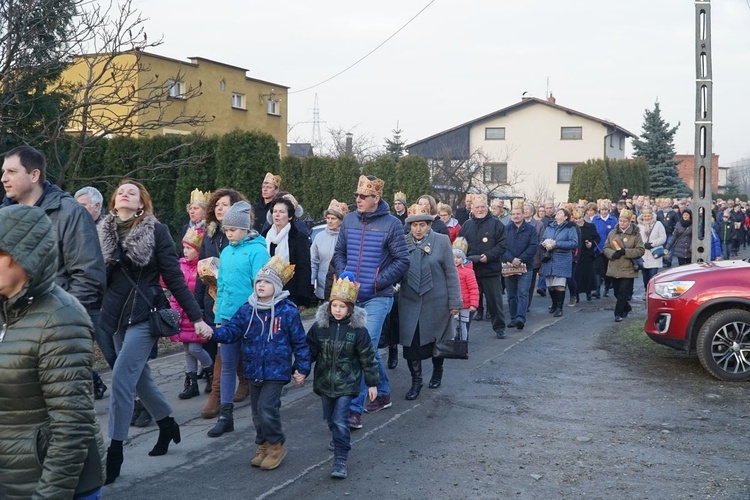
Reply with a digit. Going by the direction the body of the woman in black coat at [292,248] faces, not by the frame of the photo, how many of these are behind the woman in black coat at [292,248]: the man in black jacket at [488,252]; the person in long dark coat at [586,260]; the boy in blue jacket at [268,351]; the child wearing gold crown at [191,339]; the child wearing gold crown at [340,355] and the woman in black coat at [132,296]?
2

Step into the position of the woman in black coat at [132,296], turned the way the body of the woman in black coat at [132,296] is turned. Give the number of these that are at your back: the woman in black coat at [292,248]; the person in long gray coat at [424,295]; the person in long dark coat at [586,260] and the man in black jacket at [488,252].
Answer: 4

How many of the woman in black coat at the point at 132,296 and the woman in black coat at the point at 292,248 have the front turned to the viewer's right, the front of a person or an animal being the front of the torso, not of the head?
0

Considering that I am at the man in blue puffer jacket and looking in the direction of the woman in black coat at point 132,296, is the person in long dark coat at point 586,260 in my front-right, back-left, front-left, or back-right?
back-right

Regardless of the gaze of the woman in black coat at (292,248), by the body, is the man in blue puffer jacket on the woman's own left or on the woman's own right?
on the woman's own left

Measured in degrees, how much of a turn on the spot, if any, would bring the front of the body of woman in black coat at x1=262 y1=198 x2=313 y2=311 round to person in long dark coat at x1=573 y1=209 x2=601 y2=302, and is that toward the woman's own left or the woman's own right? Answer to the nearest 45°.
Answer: approximately 180°
